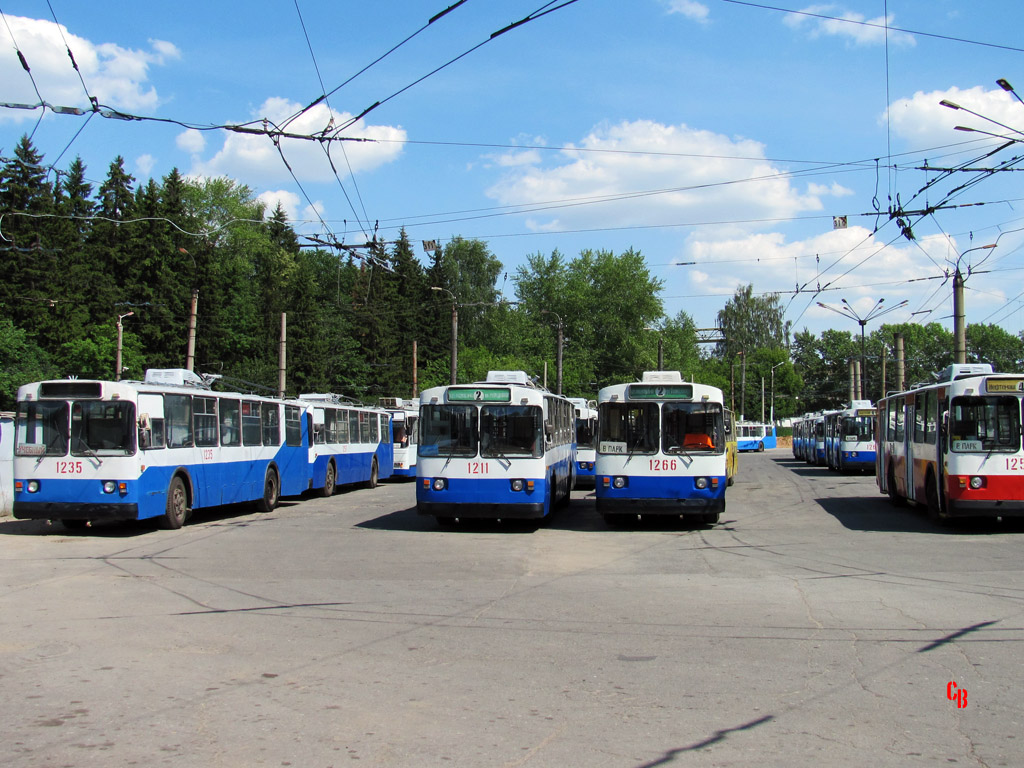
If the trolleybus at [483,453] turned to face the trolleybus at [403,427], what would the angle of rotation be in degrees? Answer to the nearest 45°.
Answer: approximately 180°

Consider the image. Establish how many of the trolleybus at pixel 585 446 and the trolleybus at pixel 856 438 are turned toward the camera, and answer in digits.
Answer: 2

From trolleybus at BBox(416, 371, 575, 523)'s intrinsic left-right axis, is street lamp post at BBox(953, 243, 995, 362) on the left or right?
on its left

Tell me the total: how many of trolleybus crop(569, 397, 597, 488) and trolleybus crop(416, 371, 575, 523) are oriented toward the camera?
2

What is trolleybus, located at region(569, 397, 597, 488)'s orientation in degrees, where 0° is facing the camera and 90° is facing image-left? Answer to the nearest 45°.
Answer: approximately 0°

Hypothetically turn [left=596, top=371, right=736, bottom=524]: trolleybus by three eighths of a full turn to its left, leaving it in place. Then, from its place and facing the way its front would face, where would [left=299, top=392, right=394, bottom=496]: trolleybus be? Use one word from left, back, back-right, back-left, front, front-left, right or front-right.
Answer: left

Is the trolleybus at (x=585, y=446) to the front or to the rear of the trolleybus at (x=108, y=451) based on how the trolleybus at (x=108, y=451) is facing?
to the rear

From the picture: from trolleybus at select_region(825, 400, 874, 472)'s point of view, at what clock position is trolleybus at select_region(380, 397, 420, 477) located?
trolleybus at select_region(380, 397, 420, 477) is roughly at 2 o'clock from trolleybus at select_region(825, 400, 874, 472).

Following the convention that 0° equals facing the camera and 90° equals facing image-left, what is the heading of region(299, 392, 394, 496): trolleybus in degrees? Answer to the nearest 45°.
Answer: approximately 45°
